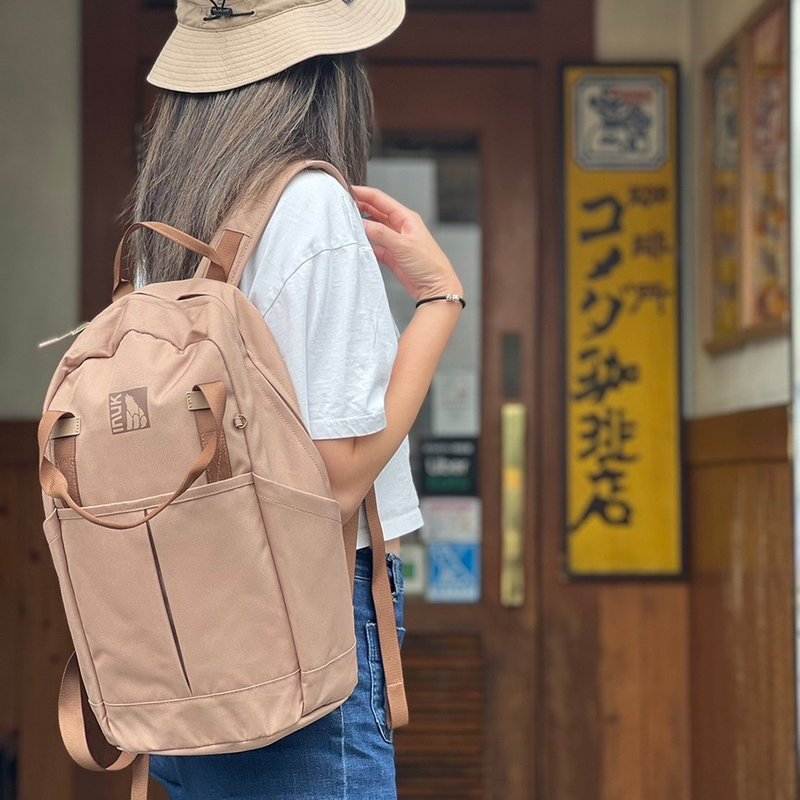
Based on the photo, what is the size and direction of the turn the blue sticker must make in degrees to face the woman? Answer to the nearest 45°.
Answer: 0° — it already faces them

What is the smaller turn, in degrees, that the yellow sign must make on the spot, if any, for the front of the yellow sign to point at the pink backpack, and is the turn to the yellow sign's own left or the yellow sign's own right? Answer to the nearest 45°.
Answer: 0° — it already faces it

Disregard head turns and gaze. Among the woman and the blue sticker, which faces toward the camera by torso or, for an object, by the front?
the blue sticker

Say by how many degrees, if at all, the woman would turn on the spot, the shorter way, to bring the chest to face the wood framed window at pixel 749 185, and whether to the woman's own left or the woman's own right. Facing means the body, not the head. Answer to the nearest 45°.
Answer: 0° — they already face it

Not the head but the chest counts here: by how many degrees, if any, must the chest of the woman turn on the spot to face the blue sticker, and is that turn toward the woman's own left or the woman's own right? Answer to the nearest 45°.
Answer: approximately 45° to the woman's own left

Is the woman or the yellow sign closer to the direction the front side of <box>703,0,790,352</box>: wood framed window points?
the woman

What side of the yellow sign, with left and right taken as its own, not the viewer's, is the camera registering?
front

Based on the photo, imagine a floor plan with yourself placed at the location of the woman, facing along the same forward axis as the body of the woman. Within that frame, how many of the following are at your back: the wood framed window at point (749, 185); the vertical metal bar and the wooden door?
0

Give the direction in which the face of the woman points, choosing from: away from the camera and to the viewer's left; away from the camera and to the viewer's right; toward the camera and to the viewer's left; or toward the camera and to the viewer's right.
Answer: away from the camera and to the viewer's right

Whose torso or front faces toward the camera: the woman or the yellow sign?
the yellow sign

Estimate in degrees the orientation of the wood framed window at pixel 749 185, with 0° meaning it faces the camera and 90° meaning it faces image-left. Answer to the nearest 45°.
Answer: approximately 45°

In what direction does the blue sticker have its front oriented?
toward the camera

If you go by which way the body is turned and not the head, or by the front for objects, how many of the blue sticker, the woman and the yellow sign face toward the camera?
2

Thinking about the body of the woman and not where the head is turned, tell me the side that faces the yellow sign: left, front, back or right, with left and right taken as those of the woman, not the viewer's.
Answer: front

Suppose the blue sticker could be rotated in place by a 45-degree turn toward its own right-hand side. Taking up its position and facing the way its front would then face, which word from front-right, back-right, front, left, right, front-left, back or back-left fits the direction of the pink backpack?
front-left

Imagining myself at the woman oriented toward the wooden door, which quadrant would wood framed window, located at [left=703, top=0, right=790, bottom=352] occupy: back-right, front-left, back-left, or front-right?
front-right

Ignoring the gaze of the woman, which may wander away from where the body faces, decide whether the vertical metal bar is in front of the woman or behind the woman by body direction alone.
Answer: in front

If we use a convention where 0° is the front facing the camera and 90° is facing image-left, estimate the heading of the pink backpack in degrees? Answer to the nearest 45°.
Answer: approximately 45°

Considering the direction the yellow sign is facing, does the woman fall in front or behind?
in front

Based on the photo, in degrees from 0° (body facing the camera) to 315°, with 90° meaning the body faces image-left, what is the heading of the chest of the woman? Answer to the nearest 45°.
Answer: approximately 225°
